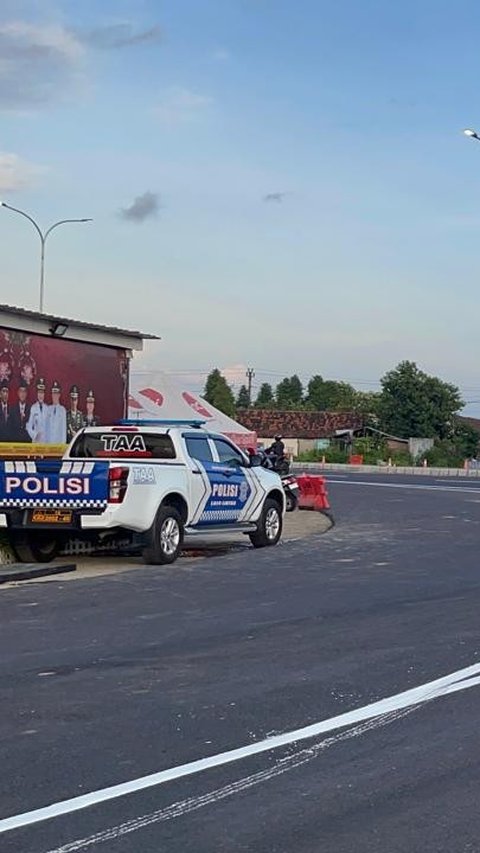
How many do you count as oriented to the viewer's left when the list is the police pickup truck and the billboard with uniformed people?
0

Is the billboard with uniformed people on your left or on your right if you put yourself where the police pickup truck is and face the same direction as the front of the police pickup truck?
on your left

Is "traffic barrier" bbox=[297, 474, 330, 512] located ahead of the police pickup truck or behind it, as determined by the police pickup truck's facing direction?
ahead

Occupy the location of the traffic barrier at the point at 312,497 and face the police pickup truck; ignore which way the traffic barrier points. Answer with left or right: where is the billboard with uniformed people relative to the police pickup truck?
right

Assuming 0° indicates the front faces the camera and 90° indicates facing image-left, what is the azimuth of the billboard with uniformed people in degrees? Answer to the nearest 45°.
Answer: approximately 315°

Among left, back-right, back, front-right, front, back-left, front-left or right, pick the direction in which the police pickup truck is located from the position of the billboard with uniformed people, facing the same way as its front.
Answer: front-right

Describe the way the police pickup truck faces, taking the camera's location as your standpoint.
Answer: facing away from the viewer and to the right of the viewer

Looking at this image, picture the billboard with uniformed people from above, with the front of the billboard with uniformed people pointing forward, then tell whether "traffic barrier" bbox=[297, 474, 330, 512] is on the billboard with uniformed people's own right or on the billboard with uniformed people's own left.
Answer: on the billboard with uniformed people's own left
